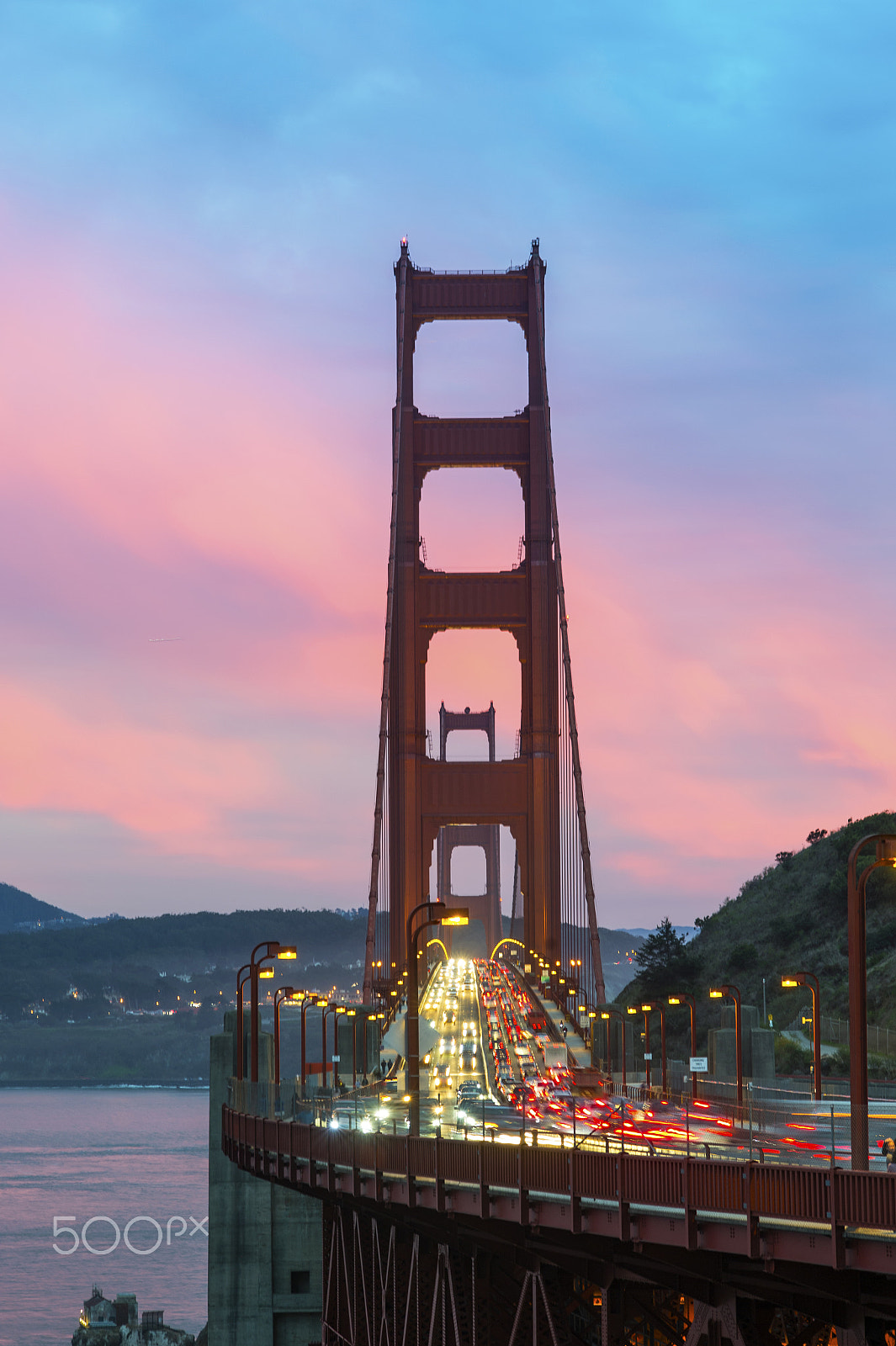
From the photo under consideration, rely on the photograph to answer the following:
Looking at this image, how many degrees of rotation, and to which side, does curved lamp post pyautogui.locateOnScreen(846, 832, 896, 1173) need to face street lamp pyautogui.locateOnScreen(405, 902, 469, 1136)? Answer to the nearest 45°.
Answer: approximately 135° to its left

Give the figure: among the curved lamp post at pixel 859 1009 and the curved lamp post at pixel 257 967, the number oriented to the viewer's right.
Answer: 2

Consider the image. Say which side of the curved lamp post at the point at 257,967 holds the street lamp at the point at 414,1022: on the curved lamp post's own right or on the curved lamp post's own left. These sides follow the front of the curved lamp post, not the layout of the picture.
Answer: on the curved lamp post's own right

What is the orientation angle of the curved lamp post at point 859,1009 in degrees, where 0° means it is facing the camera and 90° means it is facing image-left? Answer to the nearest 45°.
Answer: approximately 270°

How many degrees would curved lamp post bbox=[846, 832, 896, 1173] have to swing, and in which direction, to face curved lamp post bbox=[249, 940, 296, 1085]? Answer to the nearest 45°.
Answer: approximately 135° to its left

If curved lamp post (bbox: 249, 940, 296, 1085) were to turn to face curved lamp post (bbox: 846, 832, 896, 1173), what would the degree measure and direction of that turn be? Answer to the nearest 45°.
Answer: approximately 90° to its right

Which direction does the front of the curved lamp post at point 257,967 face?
to the viewer's right
